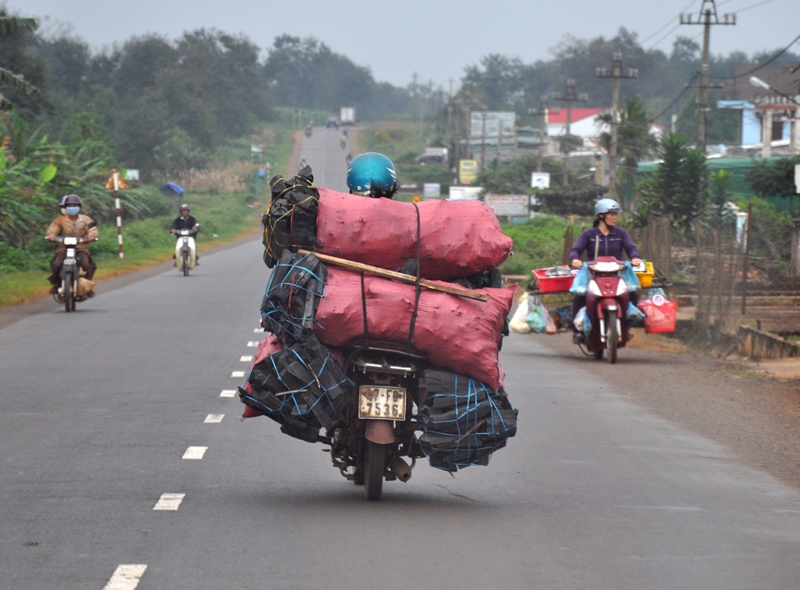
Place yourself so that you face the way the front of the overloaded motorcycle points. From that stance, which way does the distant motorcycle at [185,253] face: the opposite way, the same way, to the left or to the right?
the opposite way

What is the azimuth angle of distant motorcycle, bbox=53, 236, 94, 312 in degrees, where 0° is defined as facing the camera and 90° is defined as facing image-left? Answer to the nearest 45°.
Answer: approximately 0°

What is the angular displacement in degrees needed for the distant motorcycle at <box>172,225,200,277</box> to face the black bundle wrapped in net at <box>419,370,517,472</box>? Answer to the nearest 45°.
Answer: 0° — it already faces it

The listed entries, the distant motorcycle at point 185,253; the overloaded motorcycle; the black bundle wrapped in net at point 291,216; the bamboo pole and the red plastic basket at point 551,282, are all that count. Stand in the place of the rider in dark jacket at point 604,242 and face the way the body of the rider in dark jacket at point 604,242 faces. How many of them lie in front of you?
3

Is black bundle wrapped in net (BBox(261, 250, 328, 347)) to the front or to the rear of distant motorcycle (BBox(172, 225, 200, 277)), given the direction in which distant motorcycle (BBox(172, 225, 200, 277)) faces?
to the front

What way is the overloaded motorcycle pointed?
away from the camera

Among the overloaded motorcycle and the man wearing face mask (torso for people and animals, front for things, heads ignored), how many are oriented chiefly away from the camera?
1

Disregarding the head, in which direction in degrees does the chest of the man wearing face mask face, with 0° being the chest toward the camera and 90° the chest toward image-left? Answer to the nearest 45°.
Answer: approximately 0°

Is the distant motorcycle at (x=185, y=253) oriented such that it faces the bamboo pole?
yes
